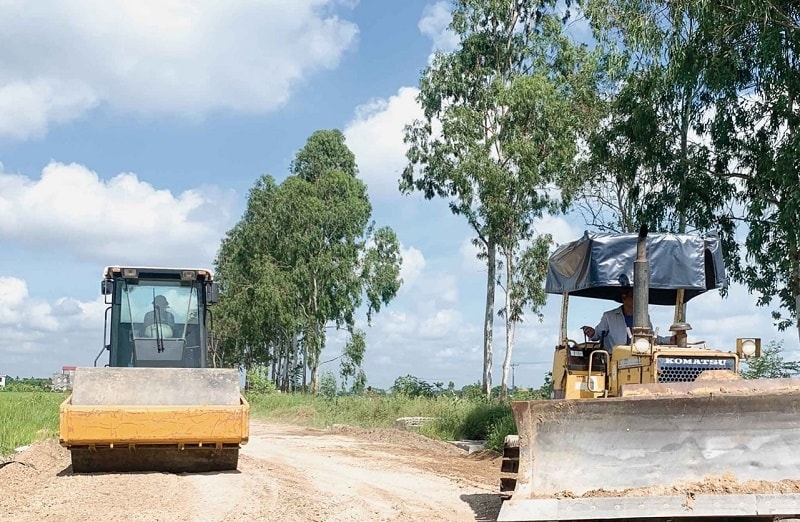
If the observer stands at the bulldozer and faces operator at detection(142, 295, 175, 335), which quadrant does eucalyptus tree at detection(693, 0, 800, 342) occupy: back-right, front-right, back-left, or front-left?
front-right

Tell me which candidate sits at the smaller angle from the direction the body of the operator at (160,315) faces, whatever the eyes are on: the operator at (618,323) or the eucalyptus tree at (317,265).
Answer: the operator

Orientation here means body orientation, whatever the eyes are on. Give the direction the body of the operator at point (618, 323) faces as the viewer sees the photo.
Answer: toward the camera

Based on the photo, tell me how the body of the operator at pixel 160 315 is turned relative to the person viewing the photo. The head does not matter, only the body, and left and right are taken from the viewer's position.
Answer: facing the viewer

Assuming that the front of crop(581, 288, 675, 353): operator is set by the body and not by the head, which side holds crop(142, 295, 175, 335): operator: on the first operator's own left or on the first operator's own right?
on the first operator's own right

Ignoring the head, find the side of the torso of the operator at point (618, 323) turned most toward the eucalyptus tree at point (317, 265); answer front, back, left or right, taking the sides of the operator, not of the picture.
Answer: back

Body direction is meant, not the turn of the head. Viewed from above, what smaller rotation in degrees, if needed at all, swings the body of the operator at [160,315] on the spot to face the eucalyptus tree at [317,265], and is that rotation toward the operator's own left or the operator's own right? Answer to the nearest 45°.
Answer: approximately 180°

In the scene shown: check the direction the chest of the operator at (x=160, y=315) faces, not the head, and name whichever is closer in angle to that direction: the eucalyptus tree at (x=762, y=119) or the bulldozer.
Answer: the bulldozer
